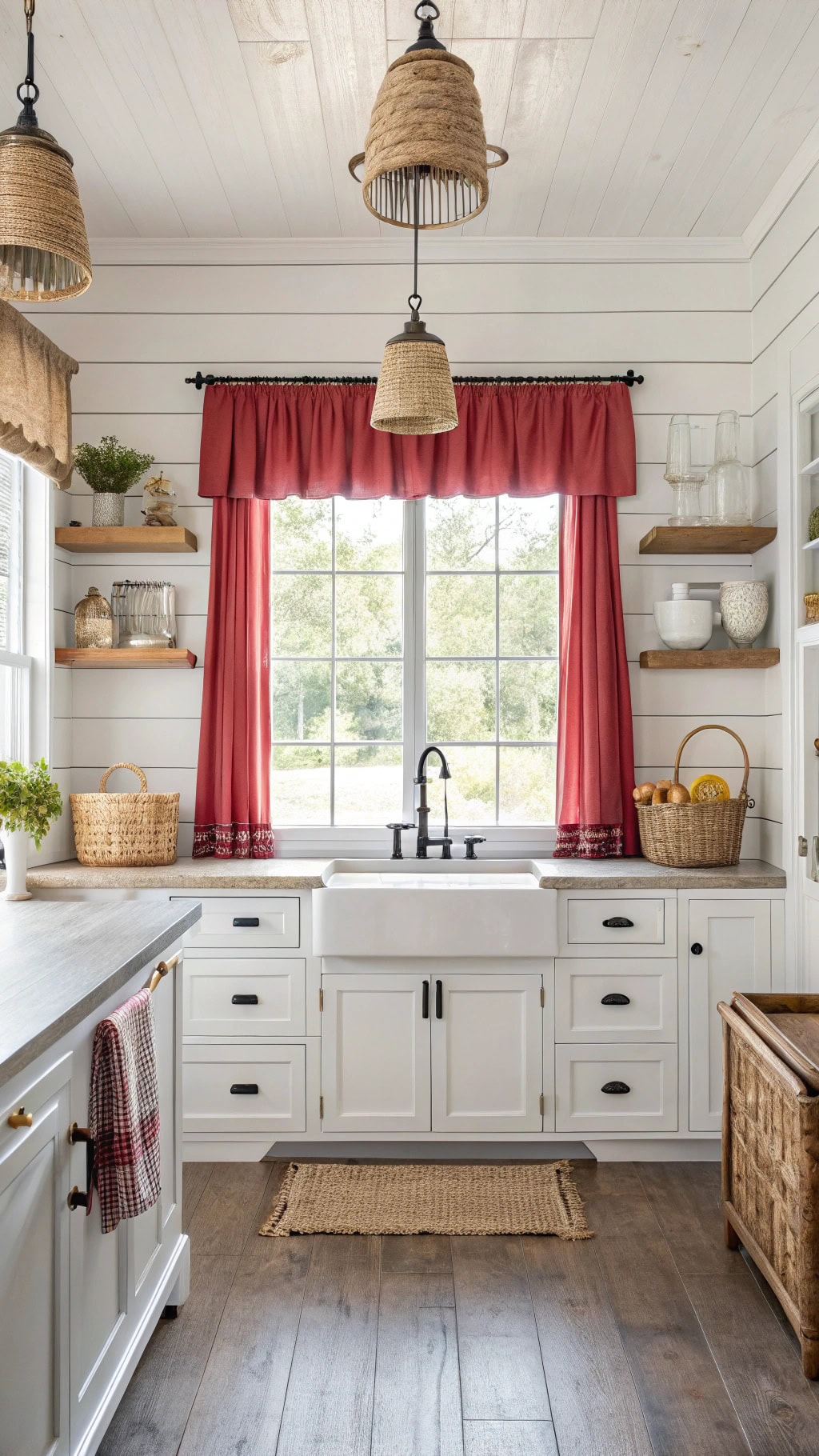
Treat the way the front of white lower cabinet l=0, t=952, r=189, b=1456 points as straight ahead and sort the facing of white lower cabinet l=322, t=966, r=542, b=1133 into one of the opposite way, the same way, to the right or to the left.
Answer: to the right

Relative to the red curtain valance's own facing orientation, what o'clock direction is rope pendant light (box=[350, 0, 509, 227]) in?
The rope pendant light is roughly at 12 o'clock from the red curtain valance.

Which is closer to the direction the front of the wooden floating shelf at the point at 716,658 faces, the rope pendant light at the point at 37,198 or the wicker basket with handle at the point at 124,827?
the rope pendant light

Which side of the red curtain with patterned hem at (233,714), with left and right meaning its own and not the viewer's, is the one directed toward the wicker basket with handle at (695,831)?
left

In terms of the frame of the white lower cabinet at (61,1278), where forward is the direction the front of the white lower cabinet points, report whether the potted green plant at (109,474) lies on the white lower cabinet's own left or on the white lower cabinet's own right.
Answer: on the white lower cabinet's own left

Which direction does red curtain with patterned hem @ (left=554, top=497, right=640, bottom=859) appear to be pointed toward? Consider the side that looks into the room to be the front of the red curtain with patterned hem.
toward the camera

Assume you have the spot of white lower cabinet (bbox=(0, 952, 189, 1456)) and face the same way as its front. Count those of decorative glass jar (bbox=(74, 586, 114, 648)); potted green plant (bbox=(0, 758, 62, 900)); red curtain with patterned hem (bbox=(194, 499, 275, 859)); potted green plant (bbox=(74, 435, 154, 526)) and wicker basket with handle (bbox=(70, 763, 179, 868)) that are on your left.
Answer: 5

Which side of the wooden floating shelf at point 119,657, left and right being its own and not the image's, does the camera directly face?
front

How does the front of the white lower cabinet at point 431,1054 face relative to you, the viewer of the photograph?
facing the viewer

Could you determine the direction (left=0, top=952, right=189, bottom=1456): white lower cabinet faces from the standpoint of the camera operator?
facing to the right of the viewer

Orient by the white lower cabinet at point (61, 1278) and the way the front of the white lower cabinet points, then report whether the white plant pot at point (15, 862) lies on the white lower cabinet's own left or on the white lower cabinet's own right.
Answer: on the white lower cabinet's own left

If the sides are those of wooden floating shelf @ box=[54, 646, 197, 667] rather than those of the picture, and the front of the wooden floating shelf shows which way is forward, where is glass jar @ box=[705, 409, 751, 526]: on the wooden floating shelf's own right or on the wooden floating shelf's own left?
on the wooden floating shelf's own left

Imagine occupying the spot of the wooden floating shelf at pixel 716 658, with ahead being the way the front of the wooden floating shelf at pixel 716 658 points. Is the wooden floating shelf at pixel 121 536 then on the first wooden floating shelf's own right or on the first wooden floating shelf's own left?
on the first wooden floating shelf's own right

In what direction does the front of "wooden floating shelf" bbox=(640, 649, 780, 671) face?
toward the camera
